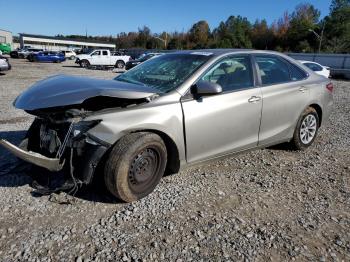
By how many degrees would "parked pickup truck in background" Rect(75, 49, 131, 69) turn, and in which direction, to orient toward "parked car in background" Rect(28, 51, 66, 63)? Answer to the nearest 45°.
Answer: approximately 45° to its right

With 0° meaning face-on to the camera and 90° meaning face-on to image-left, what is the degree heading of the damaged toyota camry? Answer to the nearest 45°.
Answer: approximately 45°

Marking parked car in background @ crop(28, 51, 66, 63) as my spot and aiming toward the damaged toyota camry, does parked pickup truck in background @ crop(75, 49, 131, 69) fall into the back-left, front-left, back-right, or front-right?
front-left

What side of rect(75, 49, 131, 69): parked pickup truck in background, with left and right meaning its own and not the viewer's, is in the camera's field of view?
left

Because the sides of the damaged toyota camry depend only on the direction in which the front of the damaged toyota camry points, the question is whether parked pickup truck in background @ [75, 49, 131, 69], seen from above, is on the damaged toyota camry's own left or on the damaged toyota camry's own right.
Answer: on the damaged toyota camry's own right

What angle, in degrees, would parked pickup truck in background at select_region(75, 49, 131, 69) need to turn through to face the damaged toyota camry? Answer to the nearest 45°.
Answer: approximately 90° to its left

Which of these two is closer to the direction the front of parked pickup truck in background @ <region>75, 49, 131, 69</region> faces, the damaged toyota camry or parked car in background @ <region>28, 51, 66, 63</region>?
the parked car in background

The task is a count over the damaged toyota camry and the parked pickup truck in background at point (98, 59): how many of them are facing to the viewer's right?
0

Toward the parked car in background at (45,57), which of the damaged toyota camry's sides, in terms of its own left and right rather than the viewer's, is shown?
right
